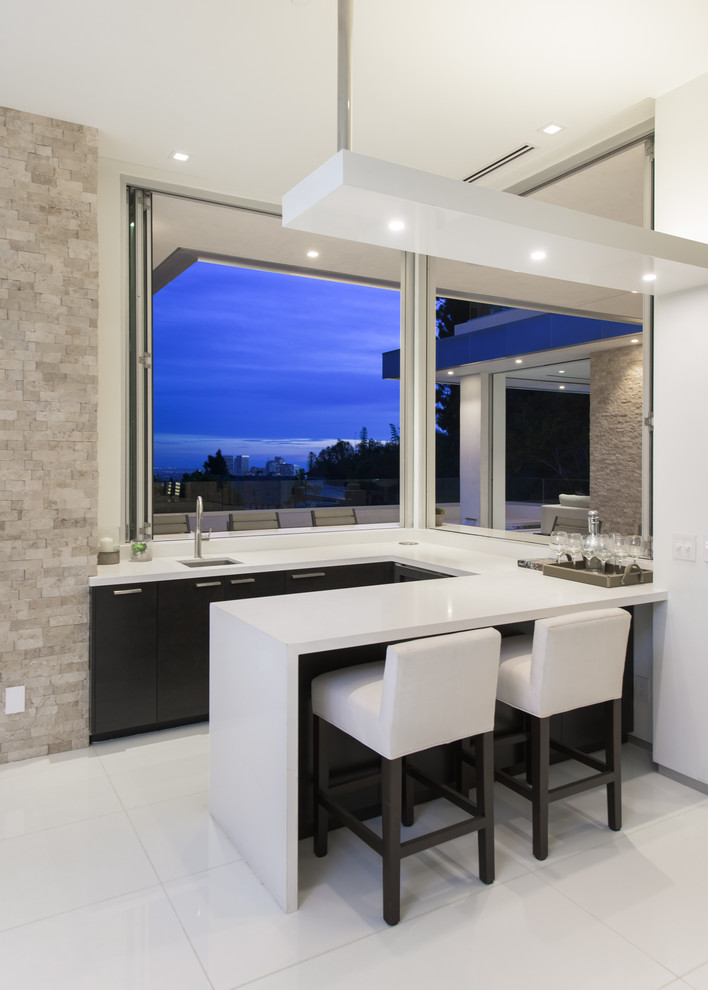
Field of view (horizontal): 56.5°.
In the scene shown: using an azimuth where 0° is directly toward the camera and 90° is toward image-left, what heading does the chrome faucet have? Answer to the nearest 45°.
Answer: approximately 0°

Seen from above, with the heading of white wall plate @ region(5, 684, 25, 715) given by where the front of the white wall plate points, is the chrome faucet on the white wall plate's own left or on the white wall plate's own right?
on the white wall plate's own left

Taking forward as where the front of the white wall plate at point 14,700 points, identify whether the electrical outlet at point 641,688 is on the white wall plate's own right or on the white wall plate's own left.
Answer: on the white wall plate's own left

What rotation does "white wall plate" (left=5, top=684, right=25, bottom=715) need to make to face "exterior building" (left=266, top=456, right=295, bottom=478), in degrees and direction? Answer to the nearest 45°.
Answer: approximately 135° to its left

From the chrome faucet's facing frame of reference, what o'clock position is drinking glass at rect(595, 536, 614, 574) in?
The drinking glass is roughly at 10 o'clock from the chrome faucet.

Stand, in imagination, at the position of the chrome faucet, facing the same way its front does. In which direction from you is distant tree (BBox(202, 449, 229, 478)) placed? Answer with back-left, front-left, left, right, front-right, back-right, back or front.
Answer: back

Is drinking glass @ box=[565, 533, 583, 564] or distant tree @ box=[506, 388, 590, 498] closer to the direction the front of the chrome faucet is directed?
the drinking glass

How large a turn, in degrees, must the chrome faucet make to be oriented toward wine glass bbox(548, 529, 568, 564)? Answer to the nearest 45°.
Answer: approximately 45° to its left
